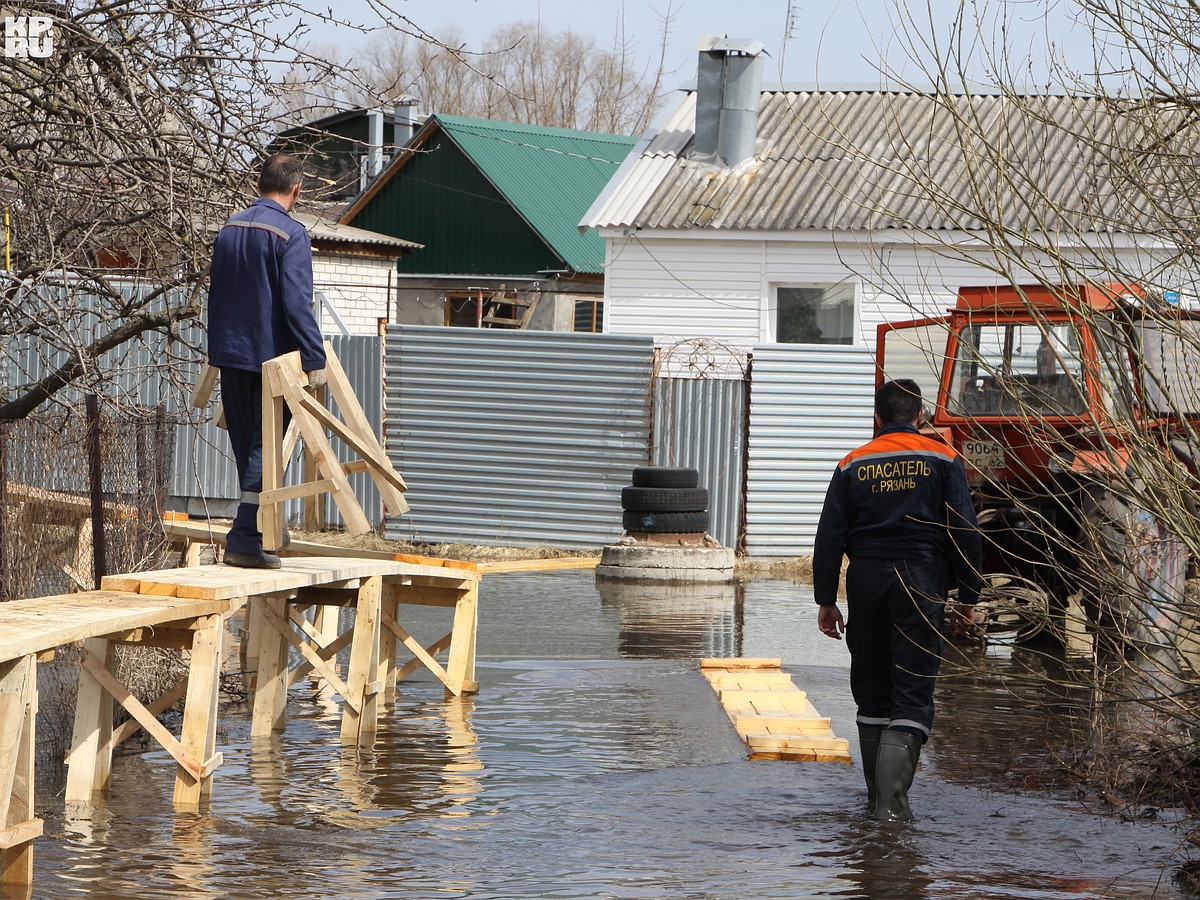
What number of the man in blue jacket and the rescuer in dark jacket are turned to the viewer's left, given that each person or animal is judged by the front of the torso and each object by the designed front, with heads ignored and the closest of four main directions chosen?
0

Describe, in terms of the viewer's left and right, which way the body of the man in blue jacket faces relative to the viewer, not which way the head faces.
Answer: facing away from the viewer and to the right of the viewer

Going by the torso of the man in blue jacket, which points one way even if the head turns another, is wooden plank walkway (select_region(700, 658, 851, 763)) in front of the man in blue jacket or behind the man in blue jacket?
in front

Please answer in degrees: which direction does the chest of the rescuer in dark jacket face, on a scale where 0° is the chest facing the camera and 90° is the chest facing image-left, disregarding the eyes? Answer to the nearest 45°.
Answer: approximately 180°

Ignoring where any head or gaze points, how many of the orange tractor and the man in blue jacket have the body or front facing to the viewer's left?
0

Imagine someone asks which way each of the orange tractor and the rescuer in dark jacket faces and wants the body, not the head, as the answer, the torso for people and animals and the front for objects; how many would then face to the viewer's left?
0

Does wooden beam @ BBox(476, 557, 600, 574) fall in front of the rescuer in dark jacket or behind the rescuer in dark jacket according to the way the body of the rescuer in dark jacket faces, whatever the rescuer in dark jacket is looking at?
in front

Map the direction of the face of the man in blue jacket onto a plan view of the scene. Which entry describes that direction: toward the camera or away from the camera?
away from the camera

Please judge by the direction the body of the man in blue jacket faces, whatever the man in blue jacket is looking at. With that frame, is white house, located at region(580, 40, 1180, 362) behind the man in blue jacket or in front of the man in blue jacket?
in front

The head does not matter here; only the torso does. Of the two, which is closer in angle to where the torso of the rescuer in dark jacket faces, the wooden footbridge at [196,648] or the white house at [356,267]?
the white house
